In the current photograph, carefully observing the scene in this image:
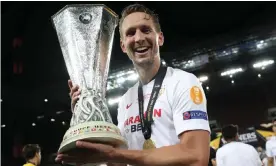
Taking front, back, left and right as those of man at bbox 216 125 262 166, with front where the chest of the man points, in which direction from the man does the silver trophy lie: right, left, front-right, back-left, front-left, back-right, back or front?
back

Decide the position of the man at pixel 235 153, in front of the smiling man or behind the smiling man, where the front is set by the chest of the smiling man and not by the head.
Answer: behind

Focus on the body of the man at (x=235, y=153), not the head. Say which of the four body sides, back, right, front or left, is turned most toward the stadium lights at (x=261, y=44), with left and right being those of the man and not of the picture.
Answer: front

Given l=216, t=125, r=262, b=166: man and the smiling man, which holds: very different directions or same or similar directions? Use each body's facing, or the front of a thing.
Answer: very different directions

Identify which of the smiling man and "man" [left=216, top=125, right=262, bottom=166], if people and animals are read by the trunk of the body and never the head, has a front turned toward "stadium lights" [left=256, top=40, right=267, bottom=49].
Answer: the man

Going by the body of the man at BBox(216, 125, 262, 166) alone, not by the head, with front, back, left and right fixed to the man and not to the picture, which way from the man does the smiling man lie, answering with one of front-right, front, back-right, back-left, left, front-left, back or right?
back

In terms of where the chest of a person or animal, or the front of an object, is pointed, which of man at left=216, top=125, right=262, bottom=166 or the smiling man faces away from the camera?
the man

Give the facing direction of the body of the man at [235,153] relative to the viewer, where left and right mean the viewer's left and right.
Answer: facing away from the viewer

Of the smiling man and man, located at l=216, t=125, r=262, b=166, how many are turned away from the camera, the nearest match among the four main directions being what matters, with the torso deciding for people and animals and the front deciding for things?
1

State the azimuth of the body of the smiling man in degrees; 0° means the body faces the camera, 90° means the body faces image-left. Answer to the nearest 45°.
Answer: approximately 45°
